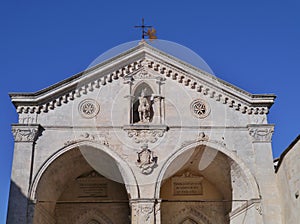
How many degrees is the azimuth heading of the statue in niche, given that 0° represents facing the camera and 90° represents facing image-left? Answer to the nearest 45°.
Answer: approximately 0°
